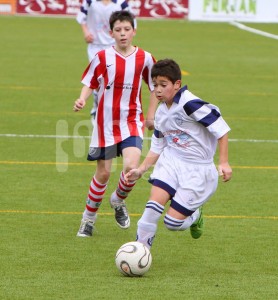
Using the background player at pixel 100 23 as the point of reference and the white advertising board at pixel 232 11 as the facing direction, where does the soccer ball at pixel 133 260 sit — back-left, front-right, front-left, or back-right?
back-right

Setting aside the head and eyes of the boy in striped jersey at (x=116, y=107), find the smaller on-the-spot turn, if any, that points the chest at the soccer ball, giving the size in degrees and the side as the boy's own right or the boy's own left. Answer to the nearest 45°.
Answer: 0° — they already face it

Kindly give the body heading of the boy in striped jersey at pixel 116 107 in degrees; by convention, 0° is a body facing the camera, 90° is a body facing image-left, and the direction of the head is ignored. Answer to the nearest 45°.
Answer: approximately 0°

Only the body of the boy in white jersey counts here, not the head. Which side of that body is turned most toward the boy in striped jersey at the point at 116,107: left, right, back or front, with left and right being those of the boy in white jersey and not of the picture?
right

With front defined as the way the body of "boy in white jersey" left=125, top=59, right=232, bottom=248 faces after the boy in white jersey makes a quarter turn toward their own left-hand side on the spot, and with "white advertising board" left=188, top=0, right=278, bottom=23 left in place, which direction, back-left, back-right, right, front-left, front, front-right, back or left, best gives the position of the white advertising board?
back-left

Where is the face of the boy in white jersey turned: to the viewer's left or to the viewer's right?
to the viewer's left

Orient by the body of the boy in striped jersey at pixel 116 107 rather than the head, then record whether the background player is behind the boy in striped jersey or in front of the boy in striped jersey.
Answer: behind

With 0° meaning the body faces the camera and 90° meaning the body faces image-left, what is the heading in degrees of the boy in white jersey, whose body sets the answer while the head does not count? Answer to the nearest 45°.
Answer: approximately 45°

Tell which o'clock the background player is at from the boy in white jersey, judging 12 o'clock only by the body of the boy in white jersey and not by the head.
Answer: The background player is roughly at 4 o'clock from the boy in white jersey.
